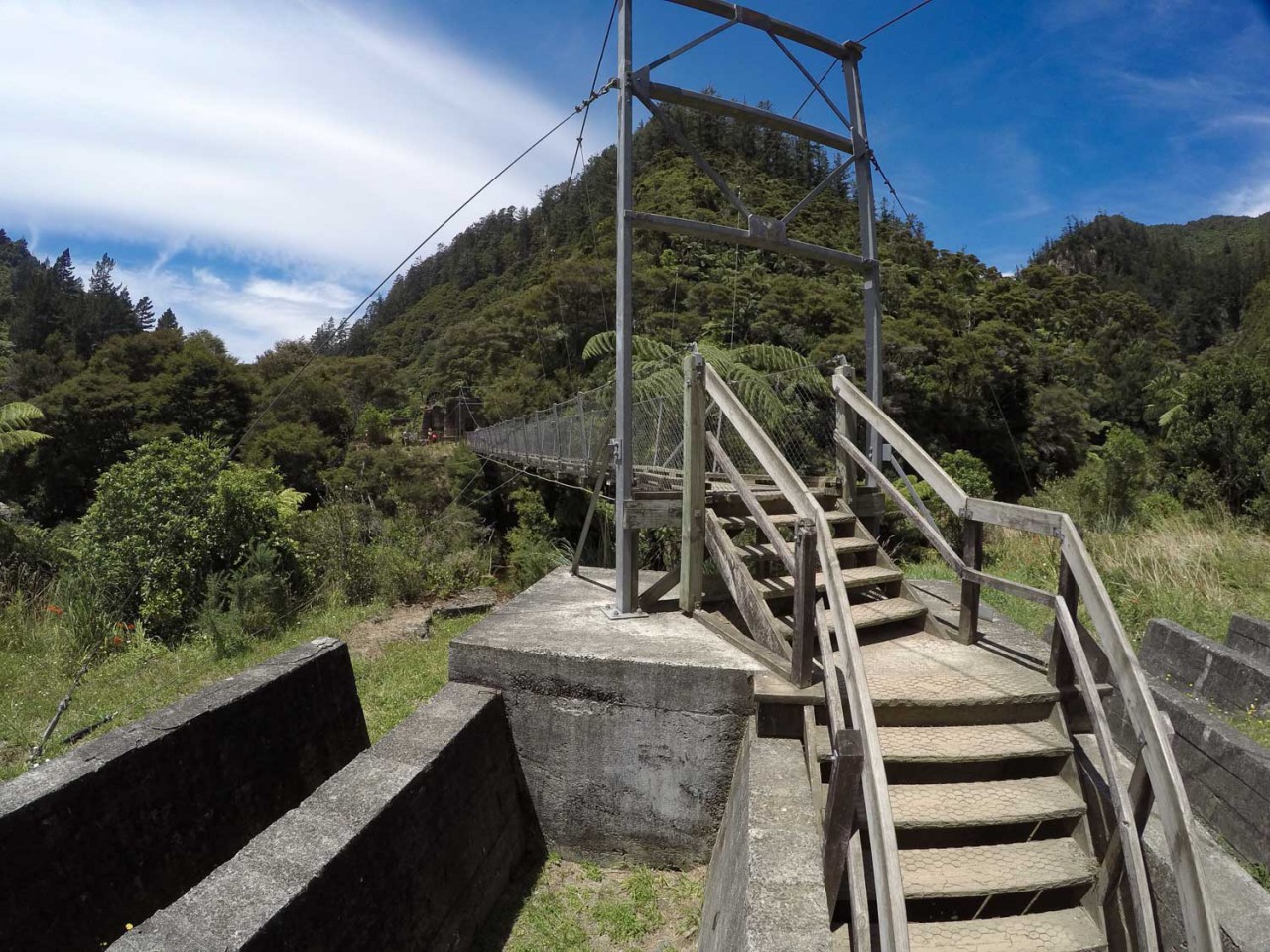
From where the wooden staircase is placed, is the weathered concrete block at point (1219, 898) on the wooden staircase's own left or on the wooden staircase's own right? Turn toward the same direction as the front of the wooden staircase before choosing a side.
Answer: on the wooden staircase's own left

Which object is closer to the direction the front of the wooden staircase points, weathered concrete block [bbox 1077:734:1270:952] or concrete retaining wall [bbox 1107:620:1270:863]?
the weathered concrete block

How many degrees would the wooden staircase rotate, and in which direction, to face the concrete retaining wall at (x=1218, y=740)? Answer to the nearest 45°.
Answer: approximately 135° to its left

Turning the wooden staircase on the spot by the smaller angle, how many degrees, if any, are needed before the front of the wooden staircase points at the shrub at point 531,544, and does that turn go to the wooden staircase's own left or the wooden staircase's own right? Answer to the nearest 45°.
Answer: approximately 135° to the wooden staircase's own right

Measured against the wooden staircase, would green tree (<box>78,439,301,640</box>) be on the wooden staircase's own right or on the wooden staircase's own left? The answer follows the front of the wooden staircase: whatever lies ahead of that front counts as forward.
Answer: on the wooden staircase's own right

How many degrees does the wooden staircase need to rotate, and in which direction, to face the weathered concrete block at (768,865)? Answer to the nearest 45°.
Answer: approximately 45° to its right

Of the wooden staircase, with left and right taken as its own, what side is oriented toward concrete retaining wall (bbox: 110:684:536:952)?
right

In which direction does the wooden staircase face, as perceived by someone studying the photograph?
facing the viewer

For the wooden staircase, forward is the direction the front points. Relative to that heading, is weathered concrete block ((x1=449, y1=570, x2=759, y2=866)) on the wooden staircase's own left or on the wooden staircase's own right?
on the wooden staircase's own right

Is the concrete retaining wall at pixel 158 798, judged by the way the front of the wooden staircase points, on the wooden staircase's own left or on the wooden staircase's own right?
on the wooden staircase's own right

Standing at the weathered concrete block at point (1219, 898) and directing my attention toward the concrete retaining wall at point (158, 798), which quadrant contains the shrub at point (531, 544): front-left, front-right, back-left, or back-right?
front-right

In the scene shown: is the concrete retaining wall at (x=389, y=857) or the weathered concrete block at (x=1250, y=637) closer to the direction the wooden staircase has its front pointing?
the concrete retaining wall

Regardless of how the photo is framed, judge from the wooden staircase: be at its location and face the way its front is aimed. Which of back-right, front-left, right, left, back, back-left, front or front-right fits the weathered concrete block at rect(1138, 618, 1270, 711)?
back-left

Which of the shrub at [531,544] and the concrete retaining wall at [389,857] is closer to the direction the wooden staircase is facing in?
the concrete retaining wall
